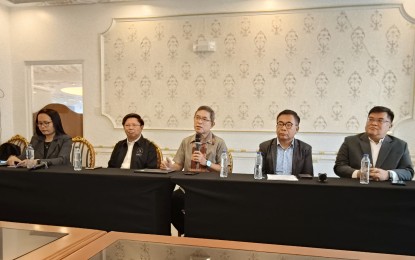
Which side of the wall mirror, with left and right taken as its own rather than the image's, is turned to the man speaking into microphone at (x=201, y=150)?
left

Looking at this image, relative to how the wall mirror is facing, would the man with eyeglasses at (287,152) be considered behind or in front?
in front

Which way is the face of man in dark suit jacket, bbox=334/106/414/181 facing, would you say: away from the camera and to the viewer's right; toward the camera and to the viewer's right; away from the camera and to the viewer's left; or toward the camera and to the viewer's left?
toward the camera and to the viewer's left

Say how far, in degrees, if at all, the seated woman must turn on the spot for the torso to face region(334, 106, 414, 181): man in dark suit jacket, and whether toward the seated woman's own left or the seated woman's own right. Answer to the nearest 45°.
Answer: approximately 90° to the seated woman's own left

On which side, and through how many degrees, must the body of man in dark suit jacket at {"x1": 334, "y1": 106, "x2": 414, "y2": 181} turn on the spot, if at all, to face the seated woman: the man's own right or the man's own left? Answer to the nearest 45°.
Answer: approximately 90° to the man's own right

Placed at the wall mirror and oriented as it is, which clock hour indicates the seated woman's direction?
The seated woman is roughly at 12 o'clock from the wall mirror.

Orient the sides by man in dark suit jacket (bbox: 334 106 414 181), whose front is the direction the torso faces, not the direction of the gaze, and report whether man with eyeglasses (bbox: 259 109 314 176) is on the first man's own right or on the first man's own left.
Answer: on the first man's own right

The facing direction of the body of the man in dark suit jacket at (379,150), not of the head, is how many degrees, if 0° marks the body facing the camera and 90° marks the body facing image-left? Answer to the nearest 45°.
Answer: approximately 0°

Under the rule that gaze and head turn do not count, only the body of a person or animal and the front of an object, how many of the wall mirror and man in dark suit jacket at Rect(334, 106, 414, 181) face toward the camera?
2
